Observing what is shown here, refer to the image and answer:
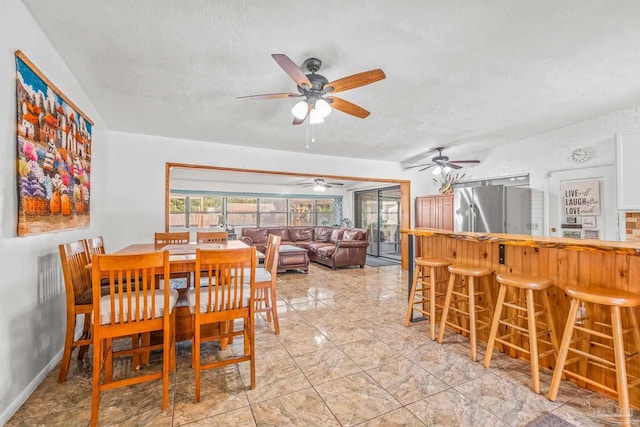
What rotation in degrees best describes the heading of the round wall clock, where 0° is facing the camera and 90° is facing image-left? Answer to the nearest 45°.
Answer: approximately 0°

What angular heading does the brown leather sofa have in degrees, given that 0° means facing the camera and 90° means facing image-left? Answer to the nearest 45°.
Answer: approximately 45°

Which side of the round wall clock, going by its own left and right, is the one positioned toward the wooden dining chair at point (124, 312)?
front

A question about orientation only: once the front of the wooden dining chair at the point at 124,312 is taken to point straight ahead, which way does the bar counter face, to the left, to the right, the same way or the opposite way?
to the left

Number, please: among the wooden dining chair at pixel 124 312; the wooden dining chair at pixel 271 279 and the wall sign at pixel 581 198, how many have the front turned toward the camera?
1

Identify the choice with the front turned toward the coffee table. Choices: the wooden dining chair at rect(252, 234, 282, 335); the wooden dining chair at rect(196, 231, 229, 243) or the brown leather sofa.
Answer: the brown leather sofa

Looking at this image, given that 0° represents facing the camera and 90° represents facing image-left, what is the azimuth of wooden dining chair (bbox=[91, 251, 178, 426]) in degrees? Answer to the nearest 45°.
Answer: approximately 225°

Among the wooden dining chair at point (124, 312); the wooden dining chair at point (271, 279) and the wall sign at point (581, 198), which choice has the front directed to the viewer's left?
the wooden dining chair at point (271, 279)

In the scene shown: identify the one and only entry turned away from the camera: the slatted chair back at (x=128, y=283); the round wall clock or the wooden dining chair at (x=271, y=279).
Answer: the slatted chair back

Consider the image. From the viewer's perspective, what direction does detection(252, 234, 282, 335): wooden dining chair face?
to the viewer's left

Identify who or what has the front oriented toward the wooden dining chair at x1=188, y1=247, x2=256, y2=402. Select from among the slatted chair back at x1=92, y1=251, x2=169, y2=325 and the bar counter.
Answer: the bar counter

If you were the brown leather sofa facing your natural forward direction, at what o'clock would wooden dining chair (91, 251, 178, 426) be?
The wooden dining chair is roughly at 11 o'clock from the brown leather sofa.

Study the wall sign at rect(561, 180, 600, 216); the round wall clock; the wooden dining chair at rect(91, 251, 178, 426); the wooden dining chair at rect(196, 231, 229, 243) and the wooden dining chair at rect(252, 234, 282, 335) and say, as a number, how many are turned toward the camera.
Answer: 3

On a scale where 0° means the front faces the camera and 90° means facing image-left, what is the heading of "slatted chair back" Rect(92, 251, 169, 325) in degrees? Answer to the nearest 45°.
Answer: approximately 180°
